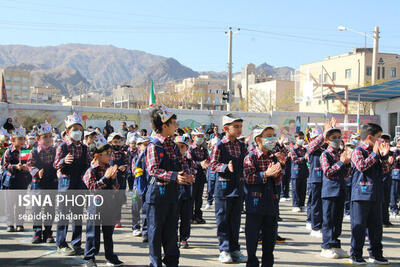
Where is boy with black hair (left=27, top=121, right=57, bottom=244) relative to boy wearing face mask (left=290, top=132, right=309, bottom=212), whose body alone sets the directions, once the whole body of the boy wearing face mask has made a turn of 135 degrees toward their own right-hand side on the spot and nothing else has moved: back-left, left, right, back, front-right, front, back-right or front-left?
front-left

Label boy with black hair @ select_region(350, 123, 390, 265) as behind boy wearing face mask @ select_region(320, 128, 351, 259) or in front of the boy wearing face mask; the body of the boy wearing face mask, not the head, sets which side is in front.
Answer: in front

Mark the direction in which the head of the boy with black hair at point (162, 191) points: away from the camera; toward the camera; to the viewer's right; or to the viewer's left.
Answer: to the viewer's right

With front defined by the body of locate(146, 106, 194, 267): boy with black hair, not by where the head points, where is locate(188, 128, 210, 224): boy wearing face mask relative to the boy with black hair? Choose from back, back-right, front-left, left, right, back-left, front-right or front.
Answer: back-left

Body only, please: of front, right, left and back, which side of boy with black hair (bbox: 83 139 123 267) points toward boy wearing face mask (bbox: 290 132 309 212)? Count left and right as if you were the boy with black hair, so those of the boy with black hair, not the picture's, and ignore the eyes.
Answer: left

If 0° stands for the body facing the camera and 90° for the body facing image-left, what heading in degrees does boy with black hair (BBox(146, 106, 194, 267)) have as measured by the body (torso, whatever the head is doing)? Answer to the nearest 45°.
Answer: approximately 315°

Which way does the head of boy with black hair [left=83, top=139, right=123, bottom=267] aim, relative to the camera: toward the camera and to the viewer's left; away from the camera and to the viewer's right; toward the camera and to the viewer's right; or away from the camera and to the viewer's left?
toward the camera and to the viewer's right

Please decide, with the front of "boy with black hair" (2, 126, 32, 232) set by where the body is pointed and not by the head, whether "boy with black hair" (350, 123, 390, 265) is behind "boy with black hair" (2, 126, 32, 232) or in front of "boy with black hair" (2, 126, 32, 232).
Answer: in front

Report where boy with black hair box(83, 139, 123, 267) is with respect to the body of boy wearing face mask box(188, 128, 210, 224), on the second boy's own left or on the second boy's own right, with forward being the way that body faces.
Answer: on the second boy's own right
